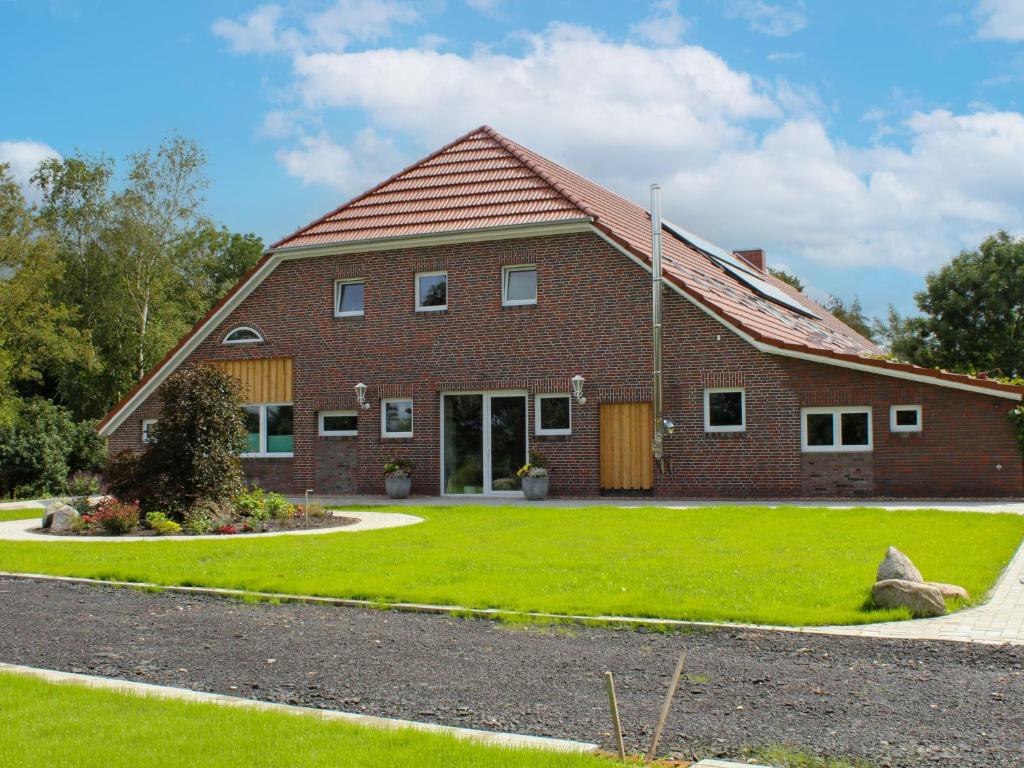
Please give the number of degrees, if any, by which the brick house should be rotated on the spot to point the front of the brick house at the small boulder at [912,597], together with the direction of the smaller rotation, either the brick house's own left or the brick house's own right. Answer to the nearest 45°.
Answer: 0° — it already faces it

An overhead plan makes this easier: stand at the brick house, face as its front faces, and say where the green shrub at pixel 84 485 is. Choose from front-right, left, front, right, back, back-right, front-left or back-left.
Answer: right

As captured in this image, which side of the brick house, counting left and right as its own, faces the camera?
front

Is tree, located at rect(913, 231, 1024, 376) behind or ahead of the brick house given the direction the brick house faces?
behind

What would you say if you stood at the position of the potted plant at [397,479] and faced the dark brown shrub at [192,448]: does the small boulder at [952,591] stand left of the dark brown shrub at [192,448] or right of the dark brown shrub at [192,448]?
left

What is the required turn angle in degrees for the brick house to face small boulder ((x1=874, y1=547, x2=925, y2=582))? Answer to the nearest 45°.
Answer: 0° — it already faces it

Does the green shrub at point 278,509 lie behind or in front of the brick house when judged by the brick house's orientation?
in front

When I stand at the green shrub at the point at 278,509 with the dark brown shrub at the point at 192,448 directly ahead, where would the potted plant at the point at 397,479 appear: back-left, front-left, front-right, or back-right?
back-right

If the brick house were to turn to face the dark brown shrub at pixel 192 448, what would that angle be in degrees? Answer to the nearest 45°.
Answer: approximately 45° to its right

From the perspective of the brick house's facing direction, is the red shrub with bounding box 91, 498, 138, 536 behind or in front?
in front

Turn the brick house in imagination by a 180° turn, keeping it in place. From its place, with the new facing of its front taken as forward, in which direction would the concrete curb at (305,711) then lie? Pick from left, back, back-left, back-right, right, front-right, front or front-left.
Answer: back
